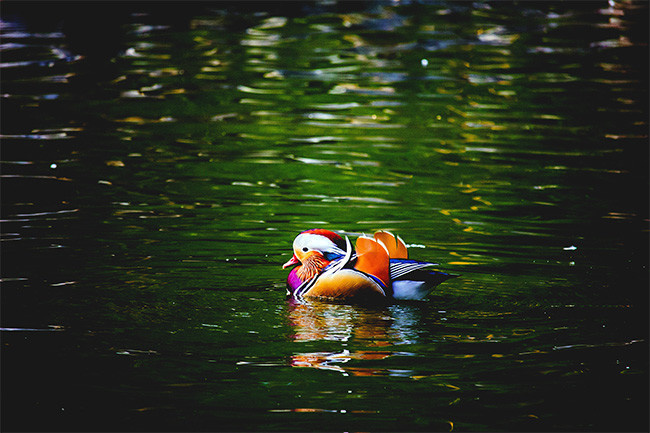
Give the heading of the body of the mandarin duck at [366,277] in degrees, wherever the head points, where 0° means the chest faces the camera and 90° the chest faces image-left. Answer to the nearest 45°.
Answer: approximately 90°
